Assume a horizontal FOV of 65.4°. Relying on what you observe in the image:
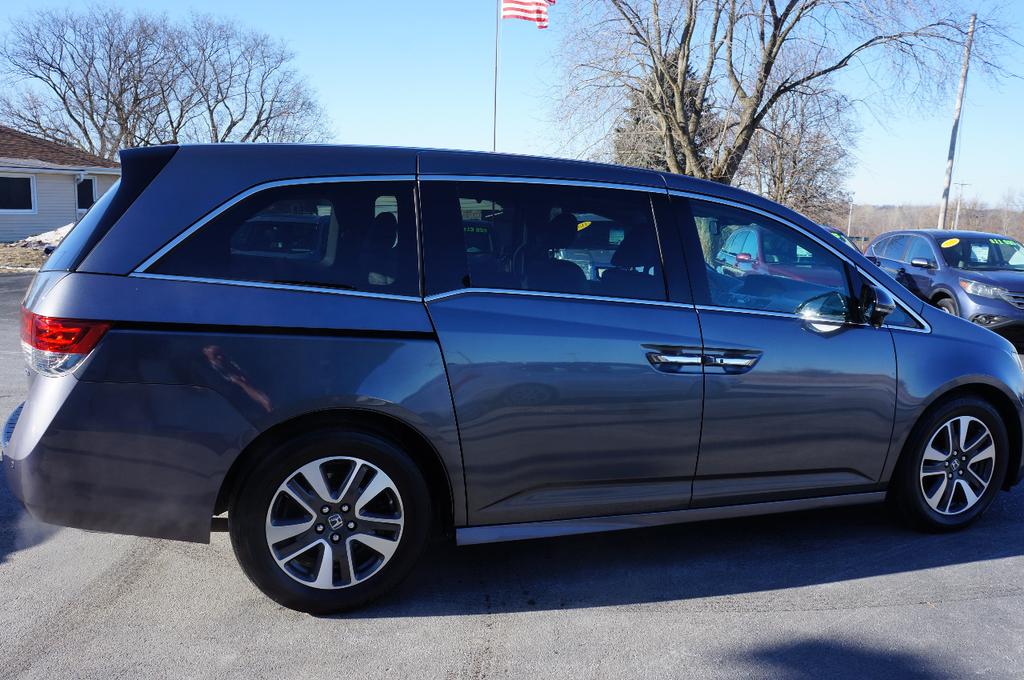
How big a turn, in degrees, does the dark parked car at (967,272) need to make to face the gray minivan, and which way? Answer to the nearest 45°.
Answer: approximately 45° to its right

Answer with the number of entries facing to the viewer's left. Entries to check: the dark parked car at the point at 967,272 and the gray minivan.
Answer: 0

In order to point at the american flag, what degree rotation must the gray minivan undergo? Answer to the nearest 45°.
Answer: approximately 45° to its left

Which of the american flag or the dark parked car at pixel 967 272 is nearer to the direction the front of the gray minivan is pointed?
the dark parked car

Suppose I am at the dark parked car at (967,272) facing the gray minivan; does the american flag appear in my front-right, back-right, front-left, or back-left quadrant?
back-right

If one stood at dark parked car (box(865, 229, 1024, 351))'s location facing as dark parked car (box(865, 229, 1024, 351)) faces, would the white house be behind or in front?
behind

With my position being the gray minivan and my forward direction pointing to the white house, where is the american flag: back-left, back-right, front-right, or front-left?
front-right

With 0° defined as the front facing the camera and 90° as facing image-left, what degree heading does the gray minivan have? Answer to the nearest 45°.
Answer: approximately 225°

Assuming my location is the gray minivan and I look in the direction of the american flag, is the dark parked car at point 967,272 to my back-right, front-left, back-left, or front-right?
front-right

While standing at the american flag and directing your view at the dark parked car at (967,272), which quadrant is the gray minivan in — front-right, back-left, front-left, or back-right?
front-right

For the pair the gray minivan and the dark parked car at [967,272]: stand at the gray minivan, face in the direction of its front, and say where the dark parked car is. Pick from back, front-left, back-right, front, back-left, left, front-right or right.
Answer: front

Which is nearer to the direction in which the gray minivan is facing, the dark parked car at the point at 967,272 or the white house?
the dark parked car

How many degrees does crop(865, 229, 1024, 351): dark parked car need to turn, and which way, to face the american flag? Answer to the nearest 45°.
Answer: approximately 180°
